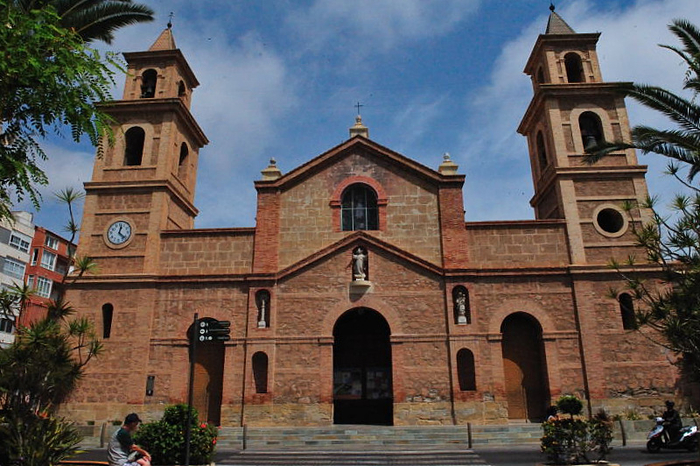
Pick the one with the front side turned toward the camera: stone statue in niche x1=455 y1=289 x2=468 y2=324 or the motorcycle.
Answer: the stone statue in niche

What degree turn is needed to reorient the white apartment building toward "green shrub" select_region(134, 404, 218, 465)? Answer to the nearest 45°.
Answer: approximately 45° to its right

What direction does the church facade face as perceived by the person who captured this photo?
facing the viewer

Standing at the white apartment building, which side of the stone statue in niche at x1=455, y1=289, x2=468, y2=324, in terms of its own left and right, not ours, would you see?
right

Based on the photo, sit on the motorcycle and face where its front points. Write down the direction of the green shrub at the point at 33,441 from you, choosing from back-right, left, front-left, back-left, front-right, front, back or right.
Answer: front-left

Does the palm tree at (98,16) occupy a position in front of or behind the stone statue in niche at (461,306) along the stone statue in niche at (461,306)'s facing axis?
in front

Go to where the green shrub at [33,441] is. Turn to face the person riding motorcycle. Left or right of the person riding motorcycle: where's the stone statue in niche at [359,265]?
left

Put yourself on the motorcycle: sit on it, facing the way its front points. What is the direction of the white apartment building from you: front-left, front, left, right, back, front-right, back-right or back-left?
front

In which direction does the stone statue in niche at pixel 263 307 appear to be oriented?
toward the camera

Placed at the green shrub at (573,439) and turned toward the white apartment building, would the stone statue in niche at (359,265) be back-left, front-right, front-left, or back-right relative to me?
front-right

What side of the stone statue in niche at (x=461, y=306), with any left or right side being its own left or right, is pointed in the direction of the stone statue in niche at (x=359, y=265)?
right

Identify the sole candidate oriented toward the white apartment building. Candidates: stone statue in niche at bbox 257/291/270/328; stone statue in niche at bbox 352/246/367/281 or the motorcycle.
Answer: the motorcycle

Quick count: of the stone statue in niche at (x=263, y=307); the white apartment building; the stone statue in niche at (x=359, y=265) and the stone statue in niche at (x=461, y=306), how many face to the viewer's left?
0

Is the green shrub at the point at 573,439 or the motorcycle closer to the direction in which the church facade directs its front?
the green shrub
